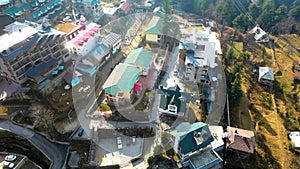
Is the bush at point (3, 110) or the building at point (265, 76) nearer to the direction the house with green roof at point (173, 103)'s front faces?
the bush

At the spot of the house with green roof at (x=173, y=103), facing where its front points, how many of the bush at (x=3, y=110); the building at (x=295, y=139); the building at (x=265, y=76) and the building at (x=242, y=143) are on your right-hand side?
1

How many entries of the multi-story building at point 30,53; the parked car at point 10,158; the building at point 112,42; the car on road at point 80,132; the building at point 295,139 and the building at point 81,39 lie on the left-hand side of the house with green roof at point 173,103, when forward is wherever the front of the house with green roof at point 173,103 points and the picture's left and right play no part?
1

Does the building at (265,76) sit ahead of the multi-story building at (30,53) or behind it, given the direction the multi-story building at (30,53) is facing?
ahead

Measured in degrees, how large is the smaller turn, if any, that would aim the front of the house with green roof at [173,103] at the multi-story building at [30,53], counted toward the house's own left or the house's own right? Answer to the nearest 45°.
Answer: approximately 90° to the house's own right

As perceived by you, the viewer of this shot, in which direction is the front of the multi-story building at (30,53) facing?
facing the viewer and to the right of the viewer

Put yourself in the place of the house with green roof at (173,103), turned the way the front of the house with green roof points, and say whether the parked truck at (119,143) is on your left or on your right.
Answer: on your right

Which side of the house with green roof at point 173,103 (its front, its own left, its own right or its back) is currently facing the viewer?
front

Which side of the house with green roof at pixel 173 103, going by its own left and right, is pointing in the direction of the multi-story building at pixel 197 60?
back

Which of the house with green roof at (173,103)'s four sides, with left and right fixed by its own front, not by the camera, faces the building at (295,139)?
left

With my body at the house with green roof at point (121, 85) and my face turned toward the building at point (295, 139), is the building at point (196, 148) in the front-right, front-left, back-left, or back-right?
front-right

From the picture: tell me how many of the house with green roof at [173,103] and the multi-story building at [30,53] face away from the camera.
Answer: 0

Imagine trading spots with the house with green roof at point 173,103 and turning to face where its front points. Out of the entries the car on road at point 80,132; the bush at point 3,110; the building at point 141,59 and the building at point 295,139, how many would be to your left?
1
